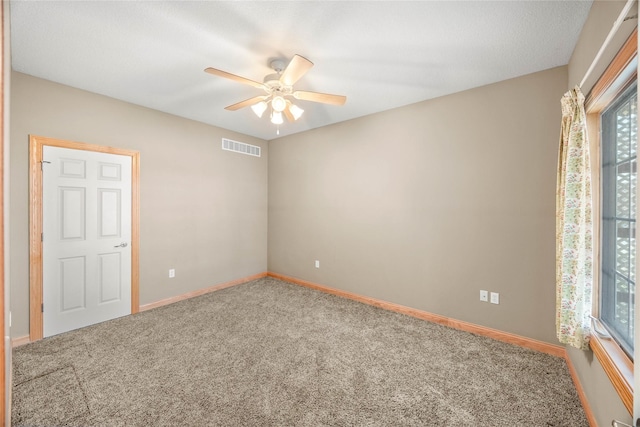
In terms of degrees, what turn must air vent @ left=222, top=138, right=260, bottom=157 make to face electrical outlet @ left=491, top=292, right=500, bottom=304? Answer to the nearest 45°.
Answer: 0° — it already faces it

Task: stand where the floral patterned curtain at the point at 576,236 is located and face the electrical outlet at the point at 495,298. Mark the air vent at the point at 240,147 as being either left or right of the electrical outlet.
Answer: left

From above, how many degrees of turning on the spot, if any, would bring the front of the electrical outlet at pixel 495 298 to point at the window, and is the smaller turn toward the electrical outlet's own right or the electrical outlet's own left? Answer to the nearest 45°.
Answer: approximately 45° to the electrical outlet's own left

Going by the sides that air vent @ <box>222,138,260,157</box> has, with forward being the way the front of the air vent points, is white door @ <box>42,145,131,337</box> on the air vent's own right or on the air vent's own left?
on the air vent's own right

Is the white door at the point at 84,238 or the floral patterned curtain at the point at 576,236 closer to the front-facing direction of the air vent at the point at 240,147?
the floral patterned curtain

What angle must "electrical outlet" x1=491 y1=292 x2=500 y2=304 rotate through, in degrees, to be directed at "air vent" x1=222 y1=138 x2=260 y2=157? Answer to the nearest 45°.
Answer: approximately 90° to its right

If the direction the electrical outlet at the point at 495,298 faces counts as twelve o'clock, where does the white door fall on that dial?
The white door is roughly at 2 o'clock from the electrical outlet.

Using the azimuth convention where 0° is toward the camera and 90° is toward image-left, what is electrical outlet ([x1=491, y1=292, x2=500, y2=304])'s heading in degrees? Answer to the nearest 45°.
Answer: approximately 0°

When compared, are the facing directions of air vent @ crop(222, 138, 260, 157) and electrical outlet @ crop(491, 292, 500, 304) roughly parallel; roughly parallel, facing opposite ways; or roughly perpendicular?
roughly perpendicular

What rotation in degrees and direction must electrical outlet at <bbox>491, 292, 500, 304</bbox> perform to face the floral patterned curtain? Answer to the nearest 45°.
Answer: approximately 45° to its left
